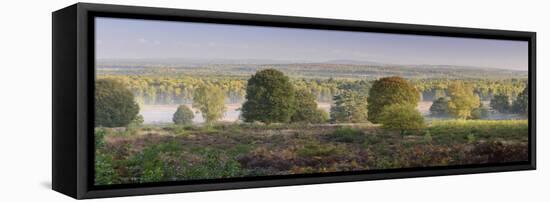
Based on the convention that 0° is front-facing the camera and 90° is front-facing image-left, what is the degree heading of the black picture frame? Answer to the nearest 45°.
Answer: approximately 315°
